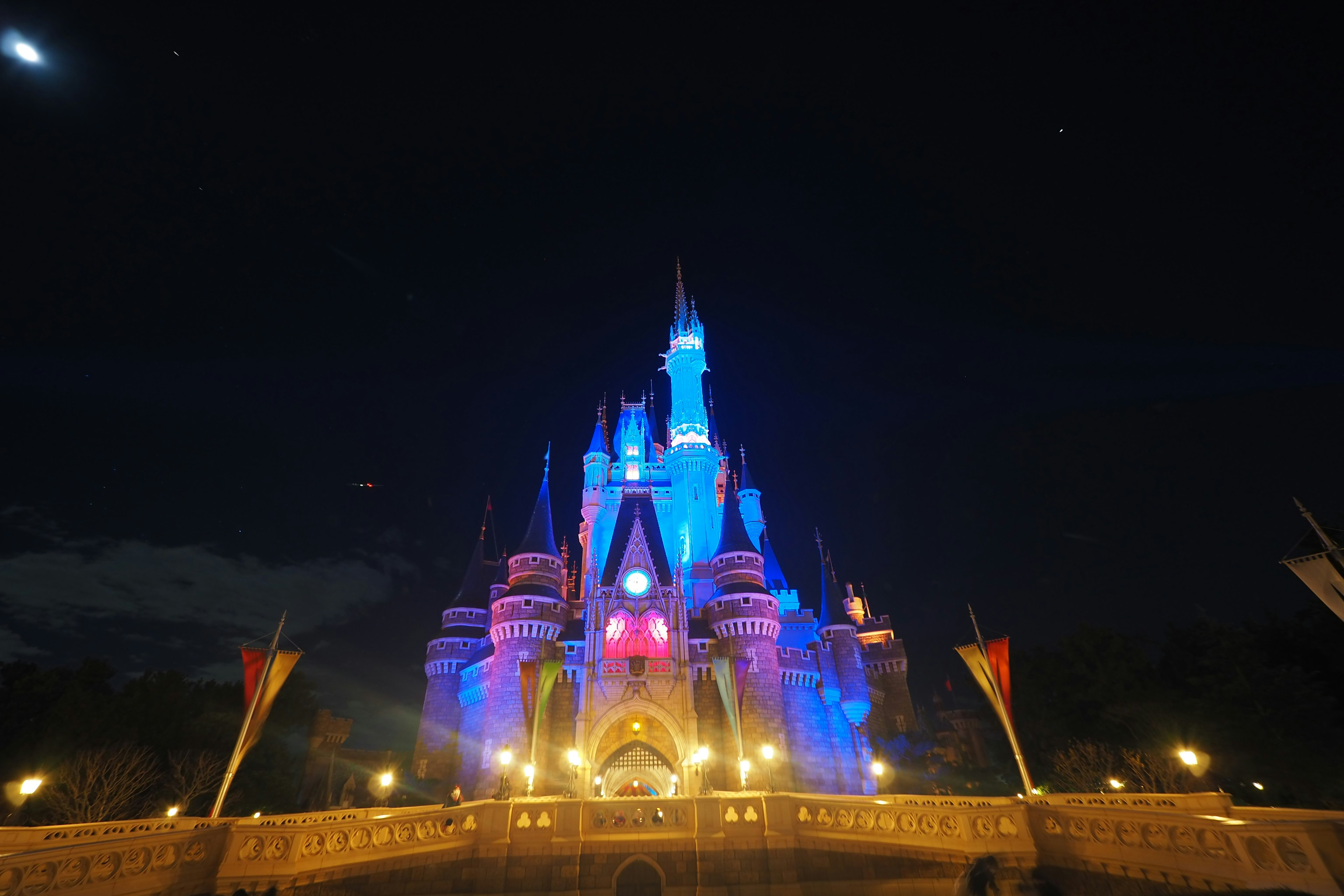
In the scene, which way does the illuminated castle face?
toward the camera

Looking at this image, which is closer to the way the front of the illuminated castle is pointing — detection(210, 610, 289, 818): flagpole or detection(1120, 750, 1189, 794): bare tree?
the flagpole

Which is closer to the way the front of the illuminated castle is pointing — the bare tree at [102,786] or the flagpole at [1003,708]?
the flagpole

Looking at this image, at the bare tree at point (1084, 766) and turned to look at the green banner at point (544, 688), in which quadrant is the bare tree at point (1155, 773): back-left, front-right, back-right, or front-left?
back-left

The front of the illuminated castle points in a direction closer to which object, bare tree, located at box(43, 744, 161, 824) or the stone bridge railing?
the stone bridge railing

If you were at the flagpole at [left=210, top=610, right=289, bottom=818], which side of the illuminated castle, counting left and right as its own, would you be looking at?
front

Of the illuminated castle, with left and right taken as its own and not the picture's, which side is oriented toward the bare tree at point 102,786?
right

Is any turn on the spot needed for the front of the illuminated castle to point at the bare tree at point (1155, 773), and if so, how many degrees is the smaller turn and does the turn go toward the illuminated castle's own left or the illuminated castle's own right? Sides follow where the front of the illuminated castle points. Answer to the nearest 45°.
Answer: approximately 45° to the illuminated castle's own left

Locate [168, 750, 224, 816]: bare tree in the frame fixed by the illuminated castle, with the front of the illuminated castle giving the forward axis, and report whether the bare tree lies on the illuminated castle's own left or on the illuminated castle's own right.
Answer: on the illuminated castle's own right
